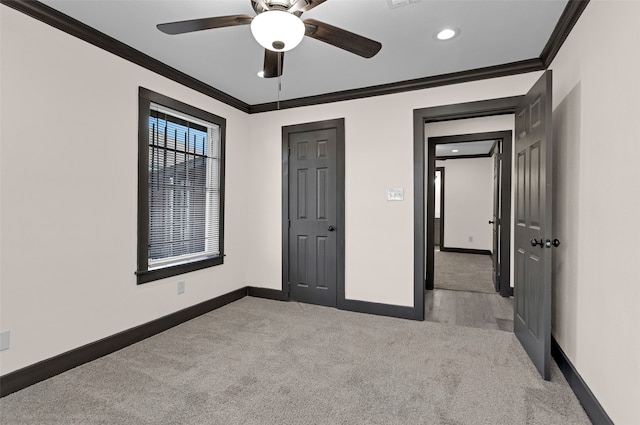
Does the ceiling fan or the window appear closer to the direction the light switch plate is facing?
the ceiling fan

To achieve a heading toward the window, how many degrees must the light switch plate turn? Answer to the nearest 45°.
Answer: approximately 90° to its right

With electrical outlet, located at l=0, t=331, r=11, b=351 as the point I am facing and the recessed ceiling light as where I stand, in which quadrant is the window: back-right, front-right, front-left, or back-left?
front-right

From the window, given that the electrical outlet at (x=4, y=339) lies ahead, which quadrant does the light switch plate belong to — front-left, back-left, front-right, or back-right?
back-left

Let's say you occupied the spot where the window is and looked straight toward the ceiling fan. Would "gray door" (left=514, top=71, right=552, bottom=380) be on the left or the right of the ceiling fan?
left

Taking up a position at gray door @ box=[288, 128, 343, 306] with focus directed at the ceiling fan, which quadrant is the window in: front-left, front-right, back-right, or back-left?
front-right

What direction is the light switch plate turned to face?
toward the camera

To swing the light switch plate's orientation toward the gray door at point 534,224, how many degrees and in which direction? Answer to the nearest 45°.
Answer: approximately 45° to its left

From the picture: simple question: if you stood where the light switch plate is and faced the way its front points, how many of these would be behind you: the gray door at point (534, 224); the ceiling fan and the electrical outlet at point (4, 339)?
0

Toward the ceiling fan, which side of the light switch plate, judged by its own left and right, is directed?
front

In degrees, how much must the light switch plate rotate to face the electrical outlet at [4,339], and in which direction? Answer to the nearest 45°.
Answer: approximately 45° to its right

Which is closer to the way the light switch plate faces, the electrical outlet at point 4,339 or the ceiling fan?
the ceiling fan
